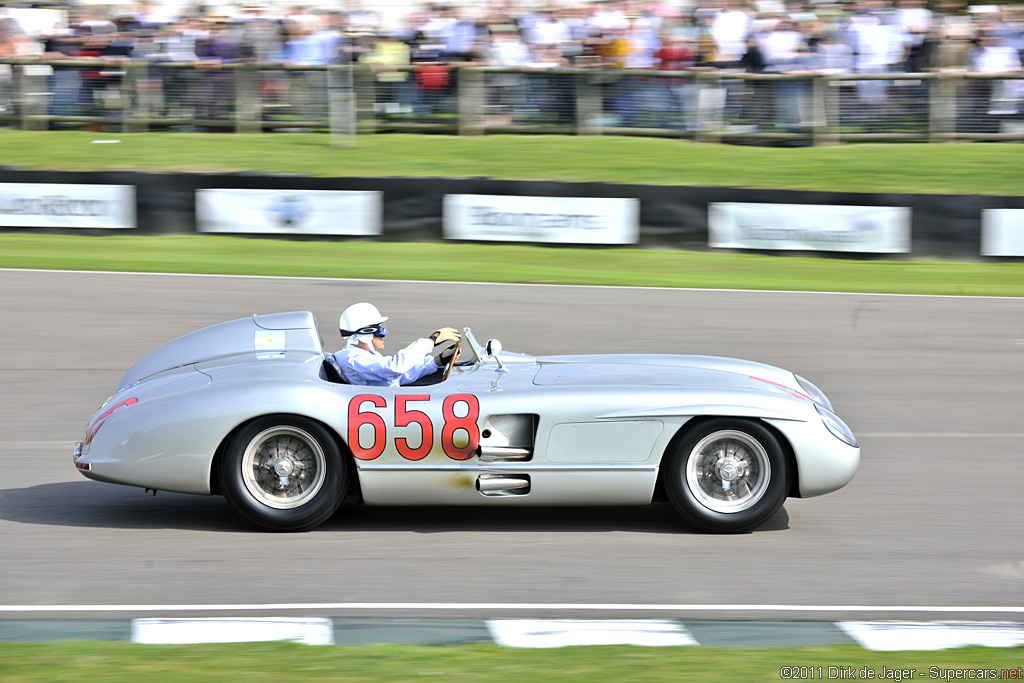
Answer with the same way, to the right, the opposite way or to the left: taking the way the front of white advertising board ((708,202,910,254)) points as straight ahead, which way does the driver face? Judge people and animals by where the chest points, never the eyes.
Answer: to the left

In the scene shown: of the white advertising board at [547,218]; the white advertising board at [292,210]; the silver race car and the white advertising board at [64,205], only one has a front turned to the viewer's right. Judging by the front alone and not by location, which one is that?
the silver race car

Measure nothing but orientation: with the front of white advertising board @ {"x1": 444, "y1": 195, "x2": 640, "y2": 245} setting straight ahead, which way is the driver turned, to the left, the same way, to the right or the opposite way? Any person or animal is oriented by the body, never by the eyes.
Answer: to the left

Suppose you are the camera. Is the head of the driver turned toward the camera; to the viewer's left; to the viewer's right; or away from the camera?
to the viewer's right

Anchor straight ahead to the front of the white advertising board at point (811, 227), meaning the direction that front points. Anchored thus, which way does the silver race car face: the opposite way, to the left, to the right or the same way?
to the left

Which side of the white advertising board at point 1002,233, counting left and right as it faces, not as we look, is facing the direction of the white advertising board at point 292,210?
right

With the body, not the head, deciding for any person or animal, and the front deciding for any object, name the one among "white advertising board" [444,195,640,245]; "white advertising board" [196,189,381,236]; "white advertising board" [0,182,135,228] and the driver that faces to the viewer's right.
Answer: the driver

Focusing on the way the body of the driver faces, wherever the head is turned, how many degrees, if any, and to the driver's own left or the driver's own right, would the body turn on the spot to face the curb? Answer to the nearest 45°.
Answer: approximately 90° to the driver's own right

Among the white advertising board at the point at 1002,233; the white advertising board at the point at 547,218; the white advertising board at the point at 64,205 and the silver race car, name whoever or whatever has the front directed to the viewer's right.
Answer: the silver race car

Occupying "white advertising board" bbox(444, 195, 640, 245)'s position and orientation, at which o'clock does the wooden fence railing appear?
The wooden fence railing is roughly at 6 o'clock from the white advertising board.

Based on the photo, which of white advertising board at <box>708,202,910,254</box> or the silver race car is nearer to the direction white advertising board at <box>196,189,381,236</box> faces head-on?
the silver race car

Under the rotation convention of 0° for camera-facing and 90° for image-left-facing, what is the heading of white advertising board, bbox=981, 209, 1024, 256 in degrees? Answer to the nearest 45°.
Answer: approximately 0°

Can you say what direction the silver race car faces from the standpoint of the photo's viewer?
facing to the right of the viewer

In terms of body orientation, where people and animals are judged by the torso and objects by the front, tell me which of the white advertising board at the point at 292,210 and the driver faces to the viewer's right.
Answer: the driver

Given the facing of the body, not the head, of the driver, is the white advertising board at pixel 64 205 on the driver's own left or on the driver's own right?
on the driver's own left
